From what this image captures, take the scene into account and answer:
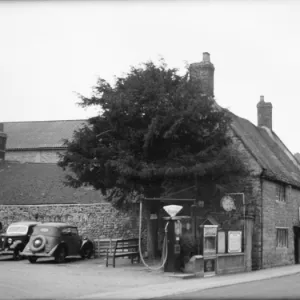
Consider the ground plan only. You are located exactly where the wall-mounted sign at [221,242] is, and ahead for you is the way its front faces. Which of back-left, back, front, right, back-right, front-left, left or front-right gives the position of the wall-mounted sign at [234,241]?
back-left

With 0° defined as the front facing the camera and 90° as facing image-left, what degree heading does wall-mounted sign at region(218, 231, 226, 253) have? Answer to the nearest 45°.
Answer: approximately 0°

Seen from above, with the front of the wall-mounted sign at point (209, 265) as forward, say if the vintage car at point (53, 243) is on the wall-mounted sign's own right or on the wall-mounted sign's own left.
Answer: on the wall-mounted sign's own right

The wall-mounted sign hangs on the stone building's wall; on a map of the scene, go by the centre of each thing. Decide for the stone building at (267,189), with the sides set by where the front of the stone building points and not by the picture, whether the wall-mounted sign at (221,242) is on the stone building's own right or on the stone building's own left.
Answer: on the stone building's own right

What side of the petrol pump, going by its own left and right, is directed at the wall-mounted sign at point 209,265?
left

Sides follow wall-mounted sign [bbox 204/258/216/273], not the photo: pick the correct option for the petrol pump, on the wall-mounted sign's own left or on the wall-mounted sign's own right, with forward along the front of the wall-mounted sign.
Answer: on the wall-mounted sign's own right
